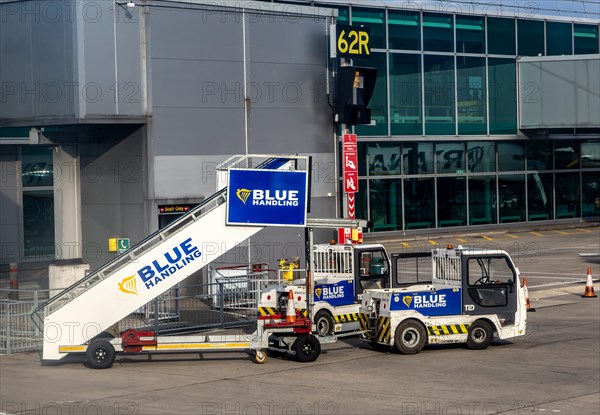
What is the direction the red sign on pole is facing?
toward the camera

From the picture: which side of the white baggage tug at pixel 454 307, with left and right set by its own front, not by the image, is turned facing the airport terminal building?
left

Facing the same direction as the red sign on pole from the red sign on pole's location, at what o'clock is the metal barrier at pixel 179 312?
The metal barrier is roughly at 1 o'clock from the red sign on pole.

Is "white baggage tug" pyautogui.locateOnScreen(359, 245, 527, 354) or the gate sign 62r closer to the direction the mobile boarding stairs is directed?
the white baggage tug

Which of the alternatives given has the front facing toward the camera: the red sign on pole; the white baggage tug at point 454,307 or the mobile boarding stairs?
the red sign on pole

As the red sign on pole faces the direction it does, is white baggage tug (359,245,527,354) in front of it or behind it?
in front

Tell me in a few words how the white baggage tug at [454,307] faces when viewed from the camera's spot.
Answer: facing away from the viewer and to the right of the viewer

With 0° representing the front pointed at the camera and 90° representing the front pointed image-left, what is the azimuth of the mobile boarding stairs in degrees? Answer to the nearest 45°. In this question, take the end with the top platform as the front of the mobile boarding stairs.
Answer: approximately 270°

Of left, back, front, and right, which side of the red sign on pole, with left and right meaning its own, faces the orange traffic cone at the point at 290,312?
front

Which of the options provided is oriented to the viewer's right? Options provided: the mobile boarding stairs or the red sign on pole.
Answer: the mobile boarding stairs

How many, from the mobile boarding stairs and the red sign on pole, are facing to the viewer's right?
1

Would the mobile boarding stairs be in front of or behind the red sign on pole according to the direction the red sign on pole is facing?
in front

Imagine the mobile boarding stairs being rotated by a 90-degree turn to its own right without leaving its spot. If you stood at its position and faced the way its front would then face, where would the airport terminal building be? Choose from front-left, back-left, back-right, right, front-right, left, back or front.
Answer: back

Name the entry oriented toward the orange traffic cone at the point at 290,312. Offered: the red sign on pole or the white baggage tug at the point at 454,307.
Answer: the red sign on pole
